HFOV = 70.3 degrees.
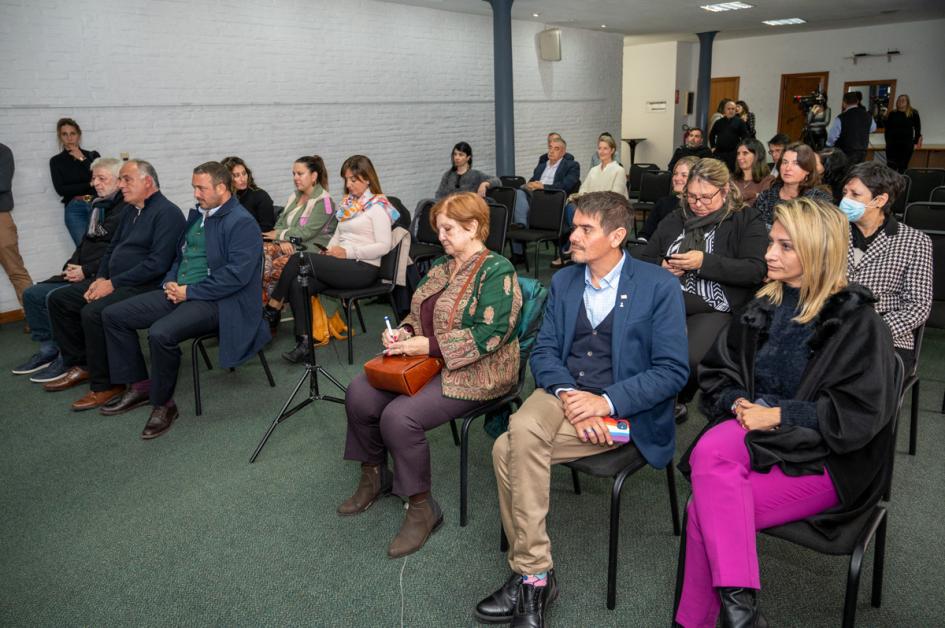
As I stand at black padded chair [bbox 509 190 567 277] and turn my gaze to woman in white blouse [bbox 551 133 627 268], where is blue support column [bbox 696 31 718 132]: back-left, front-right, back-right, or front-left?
front-left

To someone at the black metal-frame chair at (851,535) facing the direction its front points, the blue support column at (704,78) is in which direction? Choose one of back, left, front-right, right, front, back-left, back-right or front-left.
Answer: back-right

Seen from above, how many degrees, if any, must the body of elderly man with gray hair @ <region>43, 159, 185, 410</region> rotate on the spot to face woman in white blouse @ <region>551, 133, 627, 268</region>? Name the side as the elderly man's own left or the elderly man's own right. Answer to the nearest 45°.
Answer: approximately 135° to the elderly man's own left

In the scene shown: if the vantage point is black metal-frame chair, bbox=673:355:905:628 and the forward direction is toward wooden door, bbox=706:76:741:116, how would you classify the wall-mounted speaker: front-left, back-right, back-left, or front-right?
front-left

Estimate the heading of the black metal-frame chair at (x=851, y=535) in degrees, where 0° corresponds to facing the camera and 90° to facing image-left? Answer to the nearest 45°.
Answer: approximately 45°

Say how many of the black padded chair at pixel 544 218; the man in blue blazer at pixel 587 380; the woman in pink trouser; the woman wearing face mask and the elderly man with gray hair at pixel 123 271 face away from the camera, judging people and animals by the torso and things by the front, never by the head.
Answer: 0

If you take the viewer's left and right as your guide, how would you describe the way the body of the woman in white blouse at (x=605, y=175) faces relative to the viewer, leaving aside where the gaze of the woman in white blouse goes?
facing the viewer and to the left of the viewer

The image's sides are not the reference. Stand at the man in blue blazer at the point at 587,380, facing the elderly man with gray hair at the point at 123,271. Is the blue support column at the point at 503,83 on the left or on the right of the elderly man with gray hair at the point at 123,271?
right

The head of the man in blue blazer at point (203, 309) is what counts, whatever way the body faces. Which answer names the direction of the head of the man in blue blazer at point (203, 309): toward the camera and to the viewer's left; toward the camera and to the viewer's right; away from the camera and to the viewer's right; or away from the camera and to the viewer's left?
toward the camera and to the viewer's left

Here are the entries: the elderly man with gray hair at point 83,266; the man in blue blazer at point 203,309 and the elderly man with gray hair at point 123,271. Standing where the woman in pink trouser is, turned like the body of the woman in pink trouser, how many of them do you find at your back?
0

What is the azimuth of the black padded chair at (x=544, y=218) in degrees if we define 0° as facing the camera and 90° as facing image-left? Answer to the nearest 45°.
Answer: approximately 45°

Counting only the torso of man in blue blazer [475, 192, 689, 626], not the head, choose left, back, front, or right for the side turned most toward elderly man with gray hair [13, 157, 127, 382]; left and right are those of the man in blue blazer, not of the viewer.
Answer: right

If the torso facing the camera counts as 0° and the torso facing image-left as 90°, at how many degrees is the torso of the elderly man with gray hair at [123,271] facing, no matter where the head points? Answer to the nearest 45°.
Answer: approximately 45°

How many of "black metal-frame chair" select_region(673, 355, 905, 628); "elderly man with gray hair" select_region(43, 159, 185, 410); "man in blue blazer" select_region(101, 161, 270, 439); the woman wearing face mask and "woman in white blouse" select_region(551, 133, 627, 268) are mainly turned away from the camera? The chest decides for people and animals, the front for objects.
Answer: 0

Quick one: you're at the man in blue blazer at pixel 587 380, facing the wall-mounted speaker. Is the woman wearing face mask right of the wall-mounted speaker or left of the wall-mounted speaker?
right

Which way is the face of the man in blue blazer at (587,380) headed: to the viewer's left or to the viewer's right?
to the viewer's left

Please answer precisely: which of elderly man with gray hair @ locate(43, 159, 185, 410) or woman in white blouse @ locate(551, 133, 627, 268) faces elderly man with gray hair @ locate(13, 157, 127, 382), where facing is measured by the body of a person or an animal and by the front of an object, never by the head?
the woman in white blouse
